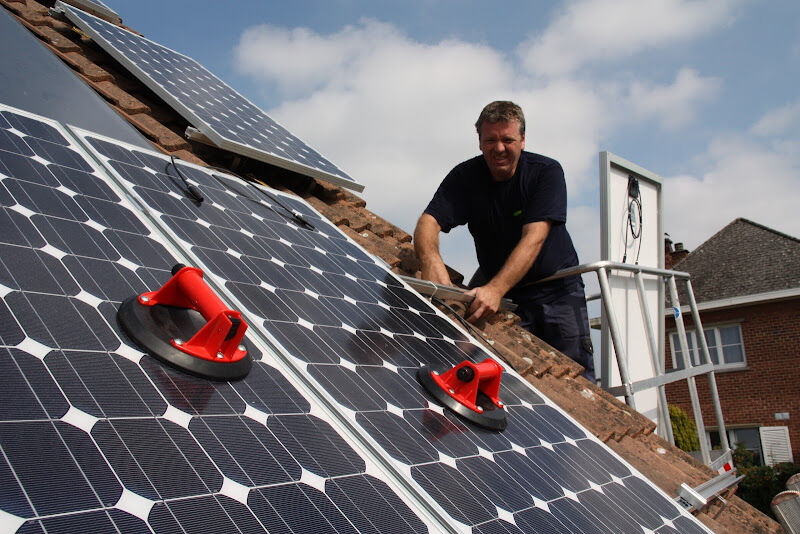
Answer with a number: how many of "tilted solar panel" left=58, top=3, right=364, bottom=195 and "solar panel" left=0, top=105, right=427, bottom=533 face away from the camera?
0

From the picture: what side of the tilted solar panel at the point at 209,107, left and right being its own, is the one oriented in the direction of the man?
front

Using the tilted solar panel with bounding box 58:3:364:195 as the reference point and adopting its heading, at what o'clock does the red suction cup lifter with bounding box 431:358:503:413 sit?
The red suction cup lifter is roughly at 1 o'clock from the tilted solar panel.

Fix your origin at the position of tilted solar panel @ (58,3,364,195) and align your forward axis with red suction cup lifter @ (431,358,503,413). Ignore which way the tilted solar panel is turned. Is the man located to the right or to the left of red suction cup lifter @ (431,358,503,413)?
left

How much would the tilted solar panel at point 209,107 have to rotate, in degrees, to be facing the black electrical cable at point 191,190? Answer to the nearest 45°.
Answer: approximately 45° to its right

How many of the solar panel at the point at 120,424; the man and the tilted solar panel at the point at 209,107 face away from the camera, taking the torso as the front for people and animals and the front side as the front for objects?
0

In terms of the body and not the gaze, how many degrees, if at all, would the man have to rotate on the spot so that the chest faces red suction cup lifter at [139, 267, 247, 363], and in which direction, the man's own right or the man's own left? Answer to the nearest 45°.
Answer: approximately 45° to the man's own left

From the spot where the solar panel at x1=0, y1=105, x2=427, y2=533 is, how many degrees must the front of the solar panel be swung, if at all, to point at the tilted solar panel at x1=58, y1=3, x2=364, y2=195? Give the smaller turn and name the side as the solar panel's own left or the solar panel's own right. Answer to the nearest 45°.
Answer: approximately 135° to the solar panel's own left

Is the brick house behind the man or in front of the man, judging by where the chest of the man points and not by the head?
behind

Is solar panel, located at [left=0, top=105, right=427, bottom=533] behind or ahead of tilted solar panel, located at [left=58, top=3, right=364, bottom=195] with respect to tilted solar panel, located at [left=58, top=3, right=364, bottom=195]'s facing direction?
ahead

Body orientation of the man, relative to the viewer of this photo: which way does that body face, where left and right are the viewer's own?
facing the viewer and to the left of the viewer
